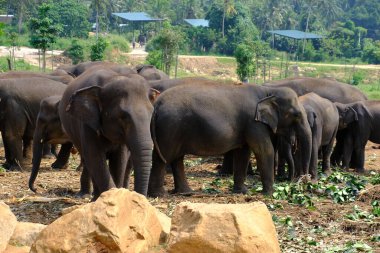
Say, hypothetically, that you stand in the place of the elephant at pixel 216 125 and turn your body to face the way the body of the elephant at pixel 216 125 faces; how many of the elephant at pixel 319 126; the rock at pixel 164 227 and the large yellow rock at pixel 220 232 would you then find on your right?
2

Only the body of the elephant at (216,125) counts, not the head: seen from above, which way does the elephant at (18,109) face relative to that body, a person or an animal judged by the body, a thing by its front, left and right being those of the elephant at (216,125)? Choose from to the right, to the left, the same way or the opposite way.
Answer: the opposite way

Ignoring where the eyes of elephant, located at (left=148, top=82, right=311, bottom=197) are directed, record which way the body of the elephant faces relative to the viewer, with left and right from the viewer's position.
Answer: facing to the right of the viewer

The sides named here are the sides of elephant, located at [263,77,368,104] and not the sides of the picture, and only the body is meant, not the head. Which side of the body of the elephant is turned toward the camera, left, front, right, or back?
left

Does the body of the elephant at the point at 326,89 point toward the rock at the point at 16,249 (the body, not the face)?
no

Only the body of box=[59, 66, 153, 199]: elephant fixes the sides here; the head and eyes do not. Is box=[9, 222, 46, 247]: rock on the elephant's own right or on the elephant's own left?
on the elephant's own right

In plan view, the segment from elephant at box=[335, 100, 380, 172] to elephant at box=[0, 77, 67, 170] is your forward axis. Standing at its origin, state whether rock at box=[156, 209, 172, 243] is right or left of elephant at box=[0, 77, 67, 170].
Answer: left

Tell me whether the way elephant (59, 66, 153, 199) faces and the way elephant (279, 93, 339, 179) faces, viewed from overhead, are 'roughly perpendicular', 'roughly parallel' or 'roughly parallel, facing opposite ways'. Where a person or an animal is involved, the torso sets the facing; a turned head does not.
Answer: roughly perpendicular

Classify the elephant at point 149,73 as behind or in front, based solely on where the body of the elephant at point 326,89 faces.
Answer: in front
